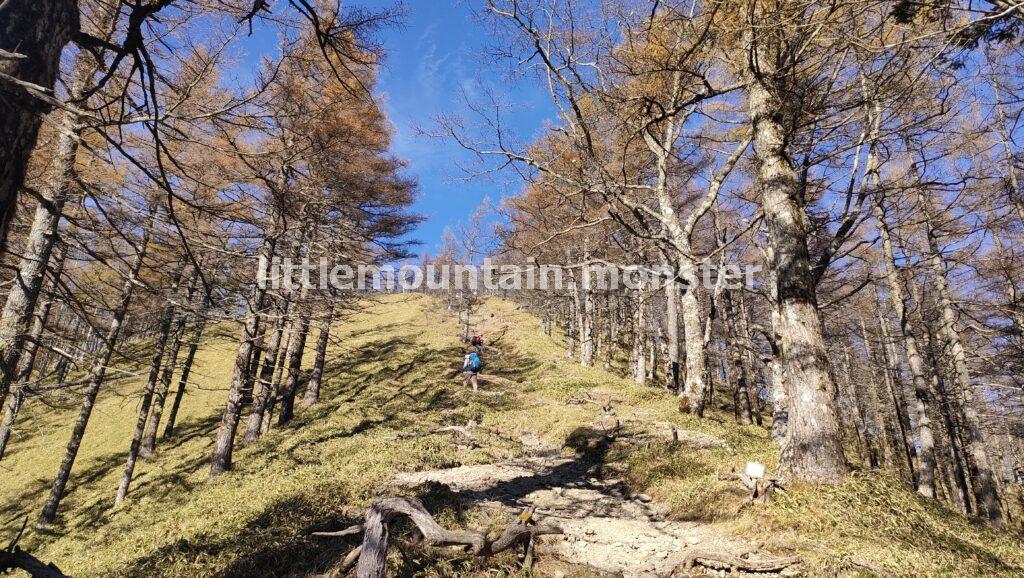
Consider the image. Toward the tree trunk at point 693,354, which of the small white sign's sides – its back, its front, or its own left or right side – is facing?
back

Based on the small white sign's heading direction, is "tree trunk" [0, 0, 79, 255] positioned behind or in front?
in front

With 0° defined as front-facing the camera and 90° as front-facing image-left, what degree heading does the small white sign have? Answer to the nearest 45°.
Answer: approximately 0°

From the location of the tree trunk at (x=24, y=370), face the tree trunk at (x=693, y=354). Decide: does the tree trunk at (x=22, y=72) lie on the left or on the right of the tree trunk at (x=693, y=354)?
right

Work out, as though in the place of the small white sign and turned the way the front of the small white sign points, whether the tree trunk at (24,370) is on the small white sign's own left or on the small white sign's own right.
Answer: on the small white sign's own right
